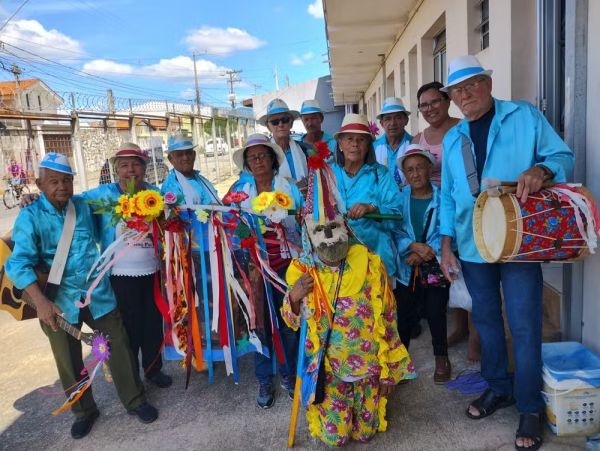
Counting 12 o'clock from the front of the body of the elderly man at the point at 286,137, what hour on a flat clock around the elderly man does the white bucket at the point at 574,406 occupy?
The white bucket is roughly at 11 o'clock from the elderly man.

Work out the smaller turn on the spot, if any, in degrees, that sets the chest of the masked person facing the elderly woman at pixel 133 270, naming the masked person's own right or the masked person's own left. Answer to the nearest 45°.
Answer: approximately 135° to the masked person's own right

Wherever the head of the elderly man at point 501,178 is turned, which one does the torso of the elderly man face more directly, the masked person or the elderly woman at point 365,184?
the masked person

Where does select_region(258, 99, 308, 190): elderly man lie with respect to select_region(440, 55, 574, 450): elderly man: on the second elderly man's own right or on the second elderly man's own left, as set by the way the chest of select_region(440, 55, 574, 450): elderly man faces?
on the second elderly man's own right

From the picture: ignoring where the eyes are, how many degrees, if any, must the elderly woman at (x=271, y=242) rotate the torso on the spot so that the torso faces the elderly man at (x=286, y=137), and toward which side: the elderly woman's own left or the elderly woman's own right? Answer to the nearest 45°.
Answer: approximately 180°

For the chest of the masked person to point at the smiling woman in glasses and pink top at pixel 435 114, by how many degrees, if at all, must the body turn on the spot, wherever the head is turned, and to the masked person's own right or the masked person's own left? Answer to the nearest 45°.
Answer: approximately 135° to the masked person's own left

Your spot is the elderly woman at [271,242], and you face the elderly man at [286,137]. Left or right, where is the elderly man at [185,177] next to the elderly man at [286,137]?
left

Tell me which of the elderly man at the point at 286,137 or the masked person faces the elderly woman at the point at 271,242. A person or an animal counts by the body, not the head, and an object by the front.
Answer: the elderly man
